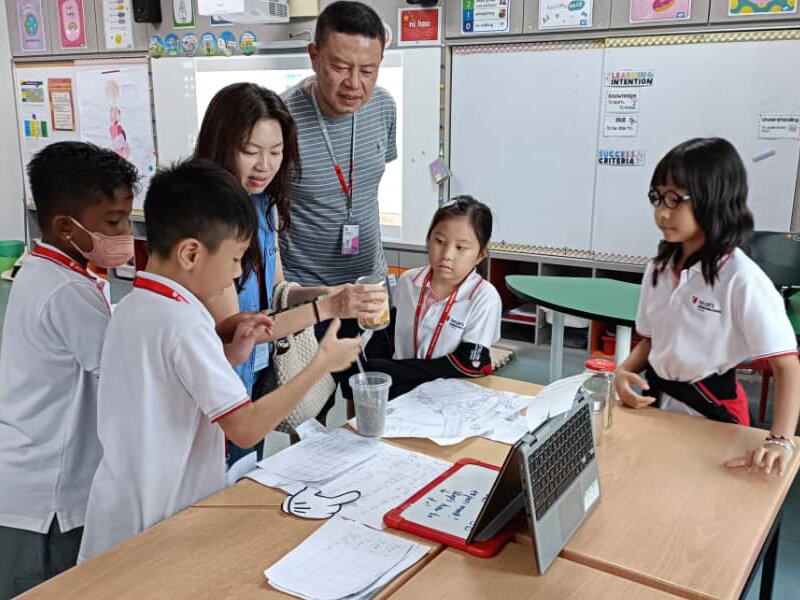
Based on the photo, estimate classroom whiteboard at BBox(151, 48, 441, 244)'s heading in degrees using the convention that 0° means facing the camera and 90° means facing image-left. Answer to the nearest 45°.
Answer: approximately 0°

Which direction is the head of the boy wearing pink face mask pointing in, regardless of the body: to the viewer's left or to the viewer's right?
to the viewer's right

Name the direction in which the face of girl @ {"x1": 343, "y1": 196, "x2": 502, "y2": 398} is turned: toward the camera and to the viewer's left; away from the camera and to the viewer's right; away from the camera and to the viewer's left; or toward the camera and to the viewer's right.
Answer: toward the camera and to the viewer's left

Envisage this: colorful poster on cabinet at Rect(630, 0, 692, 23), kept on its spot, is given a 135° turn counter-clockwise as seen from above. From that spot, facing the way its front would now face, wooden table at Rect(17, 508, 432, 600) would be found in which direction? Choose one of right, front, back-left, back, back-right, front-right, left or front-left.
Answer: back-right

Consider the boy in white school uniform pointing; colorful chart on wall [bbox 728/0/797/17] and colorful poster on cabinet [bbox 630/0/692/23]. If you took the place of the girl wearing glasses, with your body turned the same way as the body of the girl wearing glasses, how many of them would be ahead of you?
1

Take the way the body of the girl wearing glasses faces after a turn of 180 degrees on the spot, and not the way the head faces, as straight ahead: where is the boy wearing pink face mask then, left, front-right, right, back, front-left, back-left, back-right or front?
back

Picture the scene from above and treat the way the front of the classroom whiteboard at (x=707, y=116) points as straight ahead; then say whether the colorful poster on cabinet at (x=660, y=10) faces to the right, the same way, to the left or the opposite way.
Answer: the same way

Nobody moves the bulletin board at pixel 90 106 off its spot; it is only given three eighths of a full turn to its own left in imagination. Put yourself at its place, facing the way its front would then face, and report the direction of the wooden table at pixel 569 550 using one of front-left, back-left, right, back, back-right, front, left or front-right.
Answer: back-right

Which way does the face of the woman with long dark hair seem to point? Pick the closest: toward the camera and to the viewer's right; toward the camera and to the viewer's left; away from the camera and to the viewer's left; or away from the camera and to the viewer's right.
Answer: toward the camera and to the viewer's right

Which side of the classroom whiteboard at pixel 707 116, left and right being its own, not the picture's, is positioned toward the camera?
front

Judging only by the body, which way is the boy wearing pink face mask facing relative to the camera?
to the viewer's right

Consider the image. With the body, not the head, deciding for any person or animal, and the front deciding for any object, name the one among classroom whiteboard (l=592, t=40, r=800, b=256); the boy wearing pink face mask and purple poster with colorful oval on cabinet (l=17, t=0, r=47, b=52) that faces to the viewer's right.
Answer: the boy wearing pink face mask

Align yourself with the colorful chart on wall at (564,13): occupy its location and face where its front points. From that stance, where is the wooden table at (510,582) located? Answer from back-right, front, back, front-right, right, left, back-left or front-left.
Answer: front

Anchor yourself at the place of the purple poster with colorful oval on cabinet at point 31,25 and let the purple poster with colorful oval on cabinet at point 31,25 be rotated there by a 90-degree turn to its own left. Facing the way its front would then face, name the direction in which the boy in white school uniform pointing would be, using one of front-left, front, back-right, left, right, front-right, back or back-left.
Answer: right

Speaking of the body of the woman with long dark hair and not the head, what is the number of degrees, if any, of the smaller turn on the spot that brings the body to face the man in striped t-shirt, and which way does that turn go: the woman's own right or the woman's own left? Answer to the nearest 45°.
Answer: approximately 90° to the woman's own left

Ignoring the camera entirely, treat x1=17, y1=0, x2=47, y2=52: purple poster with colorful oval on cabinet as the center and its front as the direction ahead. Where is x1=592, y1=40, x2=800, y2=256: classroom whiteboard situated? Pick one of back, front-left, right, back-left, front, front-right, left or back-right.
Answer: front-left

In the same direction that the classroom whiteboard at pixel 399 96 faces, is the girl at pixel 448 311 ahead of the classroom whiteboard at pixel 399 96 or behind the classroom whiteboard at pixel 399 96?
ahead

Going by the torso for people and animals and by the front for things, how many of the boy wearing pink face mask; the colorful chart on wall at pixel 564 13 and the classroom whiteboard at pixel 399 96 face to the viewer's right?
1

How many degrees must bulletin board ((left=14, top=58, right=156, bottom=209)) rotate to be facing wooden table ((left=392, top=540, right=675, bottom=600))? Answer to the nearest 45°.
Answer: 0° — it already faces it

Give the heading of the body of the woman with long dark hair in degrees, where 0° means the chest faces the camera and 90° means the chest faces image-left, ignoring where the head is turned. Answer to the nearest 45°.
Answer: approximately 315°

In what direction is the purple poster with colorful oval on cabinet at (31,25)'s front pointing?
toward the camera
